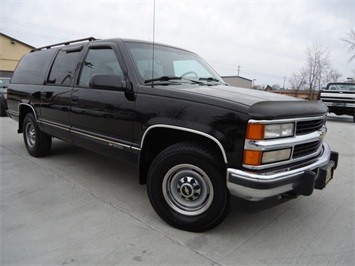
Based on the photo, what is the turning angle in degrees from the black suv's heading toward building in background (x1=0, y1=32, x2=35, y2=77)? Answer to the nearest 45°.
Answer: approximately 180°

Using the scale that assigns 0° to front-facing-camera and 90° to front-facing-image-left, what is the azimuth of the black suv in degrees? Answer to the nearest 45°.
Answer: approximately 315°
